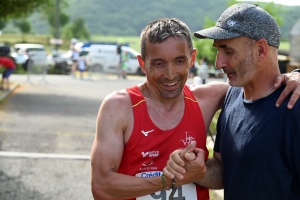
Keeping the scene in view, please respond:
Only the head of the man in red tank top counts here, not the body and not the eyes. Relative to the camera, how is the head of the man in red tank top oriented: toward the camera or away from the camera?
toward the camera

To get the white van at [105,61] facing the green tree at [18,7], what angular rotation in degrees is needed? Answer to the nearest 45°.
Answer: approximately 90° to its right

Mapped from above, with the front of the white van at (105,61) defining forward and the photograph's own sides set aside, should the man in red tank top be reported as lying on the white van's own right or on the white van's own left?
on the white van's own right

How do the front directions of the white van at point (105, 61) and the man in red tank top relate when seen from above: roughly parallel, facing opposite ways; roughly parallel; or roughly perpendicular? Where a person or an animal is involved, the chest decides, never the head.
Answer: roughly perpendicular

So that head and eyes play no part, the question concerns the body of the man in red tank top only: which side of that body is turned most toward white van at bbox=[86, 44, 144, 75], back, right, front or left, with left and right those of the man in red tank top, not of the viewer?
back

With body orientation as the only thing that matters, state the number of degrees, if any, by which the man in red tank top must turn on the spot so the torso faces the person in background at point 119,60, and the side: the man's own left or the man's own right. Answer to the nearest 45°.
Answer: approximately 180°

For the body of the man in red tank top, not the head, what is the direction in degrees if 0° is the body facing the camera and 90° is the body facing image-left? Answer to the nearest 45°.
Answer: approximately 0°
